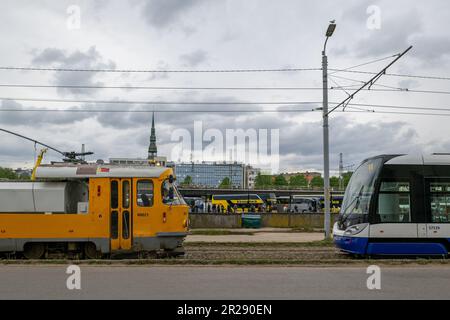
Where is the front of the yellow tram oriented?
to the viewer's right

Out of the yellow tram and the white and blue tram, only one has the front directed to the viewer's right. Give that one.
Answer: the yellow tram

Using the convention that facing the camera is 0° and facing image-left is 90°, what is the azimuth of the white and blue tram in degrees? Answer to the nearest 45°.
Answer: approximately 90°

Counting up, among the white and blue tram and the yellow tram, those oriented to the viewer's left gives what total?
1

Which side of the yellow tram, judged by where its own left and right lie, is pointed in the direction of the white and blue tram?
front

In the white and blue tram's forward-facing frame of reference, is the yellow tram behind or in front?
in front
